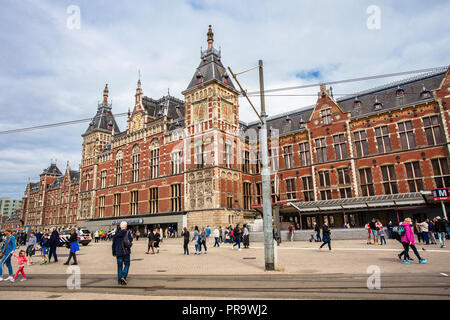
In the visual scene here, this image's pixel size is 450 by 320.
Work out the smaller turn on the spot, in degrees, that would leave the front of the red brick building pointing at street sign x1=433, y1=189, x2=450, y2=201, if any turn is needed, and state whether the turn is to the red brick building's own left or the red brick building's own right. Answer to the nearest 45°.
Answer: approximately 90° to the red brick building's own left

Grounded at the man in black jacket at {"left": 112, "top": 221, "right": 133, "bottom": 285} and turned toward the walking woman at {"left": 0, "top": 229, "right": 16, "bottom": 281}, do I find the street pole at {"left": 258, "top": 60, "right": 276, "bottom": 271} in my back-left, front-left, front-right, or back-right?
back-right

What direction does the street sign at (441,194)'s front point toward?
toward the camera

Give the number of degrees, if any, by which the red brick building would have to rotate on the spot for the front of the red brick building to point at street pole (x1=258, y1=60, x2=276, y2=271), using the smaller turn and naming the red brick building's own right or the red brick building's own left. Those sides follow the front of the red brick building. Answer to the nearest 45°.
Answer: approximately 45° to the red brick building's own left

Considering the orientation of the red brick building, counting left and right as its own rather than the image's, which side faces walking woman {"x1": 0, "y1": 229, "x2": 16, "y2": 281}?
front

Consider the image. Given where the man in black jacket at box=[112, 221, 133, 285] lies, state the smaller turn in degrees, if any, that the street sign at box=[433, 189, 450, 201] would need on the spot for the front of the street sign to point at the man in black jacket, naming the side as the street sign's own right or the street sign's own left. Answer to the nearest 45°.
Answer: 0° — it already faces them

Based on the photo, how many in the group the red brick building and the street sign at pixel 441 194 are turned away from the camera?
0

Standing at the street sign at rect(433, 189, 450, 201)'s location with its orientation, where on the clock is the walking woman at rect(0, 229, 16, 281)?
The walking woman is roughly at 1 o'clock from the street sign.
